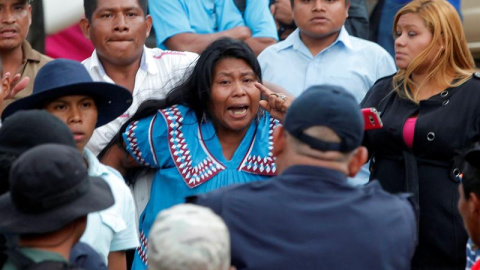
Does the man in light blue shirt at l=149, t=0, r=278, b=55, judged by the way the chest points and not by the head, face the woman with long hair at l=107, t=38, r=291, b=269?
yes

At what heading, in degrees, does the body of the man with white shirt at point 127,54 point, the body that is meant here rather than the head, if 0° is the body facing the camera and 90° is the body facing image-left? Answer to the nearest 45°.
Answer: approximately 0°

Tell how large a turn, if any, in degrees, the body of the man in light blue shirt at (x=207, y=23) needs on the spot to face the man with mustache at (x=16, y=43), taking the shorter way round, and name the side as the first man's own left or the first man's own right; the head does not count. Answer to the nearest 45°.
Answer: approximately 45° to the first man's own right

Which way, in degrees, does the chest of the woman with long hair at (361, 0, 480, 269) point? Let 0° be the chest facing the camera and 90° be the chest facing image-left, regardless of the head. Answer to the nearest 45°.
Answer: approximately 45°

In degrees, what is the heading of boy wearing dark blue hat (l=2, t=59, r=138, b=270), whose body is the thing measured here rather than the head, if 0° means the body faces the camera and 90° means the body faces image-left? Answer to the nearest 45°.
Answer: approximately 0°

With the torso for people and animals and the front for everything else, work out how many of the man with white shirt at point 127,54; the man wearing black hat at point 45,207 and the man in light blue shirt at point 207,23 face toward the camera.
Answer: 2

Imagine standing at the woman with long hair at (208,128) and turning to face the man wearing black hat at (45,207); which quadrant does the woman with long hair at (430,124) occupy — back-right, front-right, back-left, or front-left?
back-left
